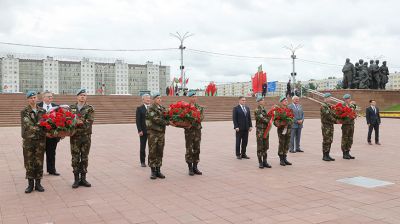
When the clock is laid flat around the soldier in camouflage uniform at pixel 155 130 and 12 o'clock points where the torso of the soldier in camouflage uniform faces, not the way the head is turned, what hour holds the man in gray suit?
The man in gray suit is roughly at 9 o'clock from the soldier in camouflage uniform.

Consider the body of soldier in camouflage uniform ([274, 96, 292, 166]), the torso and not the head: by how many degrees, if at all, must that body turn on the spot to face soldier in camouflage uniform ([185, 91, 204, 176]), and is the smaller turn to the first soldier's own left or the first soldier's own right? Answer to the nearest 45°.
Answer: approximately 90° to the first soldier's own right

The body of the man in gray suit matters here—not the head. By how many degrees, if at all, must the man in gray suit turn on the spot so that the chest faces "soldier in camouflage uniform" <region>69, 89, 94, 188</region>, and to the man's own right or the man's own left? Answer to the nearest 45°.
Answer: approximately 90° to the man's own right

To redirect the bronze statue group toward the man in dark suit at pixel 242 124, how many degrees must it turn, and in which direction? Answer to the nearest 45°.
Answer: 0° — it already faces them

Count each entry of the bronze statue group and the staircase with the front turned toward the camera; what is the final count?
2

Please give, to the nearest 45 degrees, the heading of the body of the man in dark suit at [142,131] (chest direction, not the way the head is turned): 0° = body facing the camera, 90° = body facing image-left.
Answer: approximately 315°

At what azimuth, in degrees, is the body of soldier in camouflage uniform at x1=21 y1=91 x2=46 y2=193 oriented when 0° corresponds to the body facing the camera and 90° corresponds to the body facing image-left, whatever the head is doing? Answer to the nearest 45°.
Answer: approximately 315°
